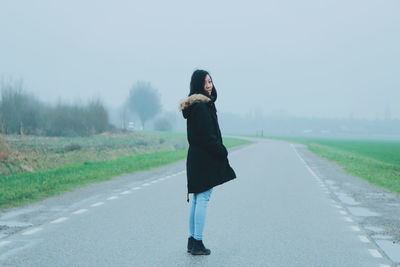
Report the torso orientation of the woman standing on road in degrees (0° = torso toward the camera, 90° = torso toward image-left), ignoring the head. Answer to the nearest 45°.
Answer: approximately 270°

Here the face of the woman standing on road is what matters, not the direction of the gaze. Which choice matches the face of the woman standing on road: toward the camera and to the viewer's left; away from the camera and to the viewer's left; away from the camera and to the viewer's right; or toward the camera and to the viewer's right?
toward the camera and to the viewer's right
